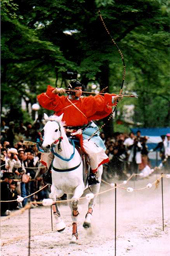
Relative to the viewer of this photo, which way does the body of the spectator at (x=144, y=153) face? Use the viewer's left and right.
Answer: facing the viewer and to the left of the viewer

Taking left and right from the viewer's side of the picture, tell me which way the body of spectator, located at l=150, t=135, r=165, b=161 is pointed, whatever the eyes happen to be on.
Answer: facing to the left of the viewer

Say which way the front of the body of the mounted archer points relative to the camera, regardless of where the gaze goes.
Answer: toward the camera
